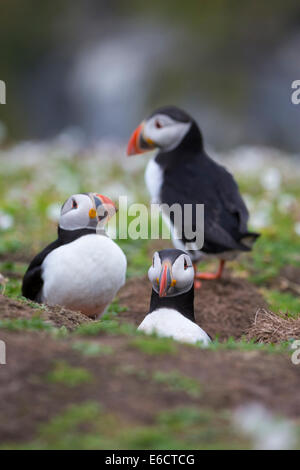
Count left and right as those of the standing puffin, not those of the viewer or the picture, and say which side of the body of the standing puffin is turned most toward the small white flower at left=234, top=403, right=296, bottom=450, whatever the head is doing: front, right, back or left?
left

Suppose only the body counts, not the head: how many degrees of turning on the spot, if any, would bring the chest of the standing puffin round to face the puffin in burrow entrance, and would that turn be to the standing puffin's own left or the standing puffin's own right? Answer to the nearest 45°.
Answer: approximately 90° to the standing puffin's own left

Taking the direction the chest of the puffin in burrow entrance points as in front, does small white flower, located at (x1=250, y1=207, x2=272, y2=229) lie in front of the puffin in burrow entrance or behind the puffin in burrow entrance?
behind

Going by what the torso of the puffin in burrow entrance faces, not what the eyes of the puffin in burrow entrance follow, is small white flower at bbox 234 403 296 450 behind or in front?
in front

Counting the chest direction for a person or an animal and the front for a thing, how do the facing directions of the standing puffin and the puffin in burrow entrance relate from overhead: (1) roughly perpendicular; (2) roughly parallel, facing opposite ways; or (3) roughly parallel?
roughly perpendicular

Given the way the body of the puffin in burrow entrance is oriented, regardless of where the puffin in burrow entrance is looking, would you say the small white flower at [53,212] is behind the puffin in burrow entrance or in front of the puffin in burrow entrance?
behind

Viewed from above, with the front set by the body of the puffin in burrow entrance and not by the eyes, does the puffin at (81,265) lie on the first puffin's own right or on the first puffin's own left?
on the first puffin's own right

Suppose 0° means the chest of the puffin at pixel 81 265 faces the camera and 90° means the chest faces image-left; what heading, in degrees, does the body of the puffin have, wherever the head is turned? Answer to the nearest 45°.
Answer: approximately 315°

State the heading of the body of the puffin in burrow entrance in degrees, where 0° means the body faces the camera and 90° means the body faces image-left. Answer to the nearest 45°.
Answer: approximately 0°

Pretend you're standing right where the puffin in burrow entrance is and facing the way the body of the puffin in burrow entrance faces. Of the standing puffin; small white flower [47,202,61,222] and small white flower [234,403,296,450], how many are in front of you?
1

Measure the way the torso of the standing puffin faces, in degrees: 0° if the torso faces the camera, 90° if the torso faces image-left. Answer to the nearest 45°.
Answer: approximately 90°
